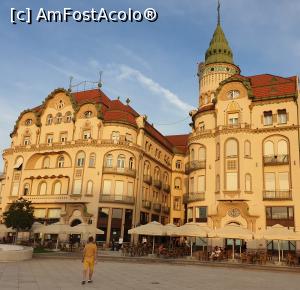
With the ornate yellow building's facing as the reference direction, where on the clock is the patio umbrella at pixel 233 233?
The patio umbrella is roughly at 12 o'clock from the ornate yellow building.

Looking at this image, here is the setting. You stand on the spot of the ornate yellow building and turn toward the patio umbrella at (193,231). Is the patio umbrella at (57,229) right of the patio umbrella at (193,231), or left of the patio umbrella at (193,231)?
right

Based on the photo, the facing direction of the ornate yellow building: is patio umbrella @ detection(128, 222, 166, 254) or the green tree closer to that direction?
the patio umbrella

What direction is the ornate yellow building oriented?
toward the camera

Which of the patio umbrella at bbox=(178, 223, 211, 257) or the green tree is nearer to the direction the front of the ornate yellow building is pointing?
the patio umbrella

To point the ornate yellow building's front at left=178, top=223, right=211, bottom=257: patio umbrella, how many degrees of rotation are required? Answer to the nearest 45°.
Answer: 0° — it already faces it
